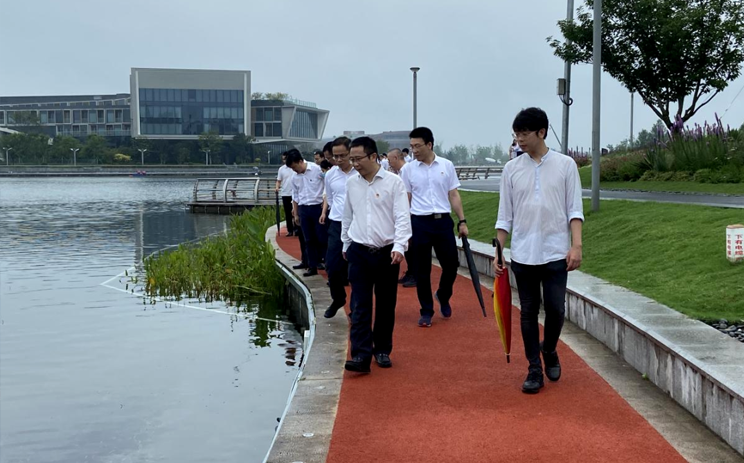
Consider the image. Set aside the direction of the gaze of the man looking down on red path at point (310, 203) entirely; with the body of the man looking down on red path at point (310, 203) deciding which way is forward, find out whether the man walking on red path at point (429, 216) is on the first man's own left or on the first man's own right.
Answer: on the first man's own left

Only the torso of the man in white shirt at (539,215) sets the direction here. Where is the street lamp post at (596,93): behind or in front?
behind

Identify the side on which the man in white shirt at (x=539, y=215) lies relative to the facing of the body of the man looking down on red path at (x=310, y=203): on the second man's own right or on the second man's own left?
on the second man's own left

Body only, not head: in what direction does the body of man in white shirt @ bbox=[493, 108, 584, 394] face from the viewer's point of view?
toward the camera

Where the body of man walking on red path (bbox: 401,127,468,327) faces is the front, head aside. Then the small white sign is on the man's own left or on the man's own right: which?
on the man's own left

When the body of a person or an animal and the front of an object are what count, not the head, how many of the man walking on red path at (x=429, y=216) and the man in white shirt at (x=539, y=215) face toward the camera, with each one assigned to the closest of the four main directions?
2

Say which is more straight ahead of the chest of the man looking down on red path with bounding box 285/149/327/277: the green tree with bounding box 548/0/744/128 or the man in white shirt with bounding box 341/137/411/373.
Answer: the man in white shirt

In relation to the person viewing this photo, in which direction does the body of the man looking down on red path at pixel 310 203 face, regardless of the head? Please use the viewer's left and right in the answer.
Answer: facing the viewer and to the left of the viewer

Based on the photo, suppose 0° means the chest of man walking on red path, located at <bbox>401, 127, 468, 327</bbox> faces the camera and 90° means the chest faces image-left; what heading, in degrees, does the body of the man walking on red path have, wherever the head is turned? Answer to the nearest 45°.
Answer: approximately 0°

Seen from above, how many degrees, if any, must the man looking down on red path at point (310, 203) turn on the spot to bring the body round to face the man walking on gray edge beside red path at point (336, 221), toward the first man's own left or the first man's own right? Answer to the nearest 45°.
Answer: approximately 45° to the first man's own left

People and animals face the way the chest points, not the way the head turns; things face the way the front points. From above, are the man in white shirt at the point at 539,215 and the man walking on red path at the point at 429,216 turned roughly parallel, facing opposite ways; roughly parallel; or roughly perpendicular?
roughly parallel
